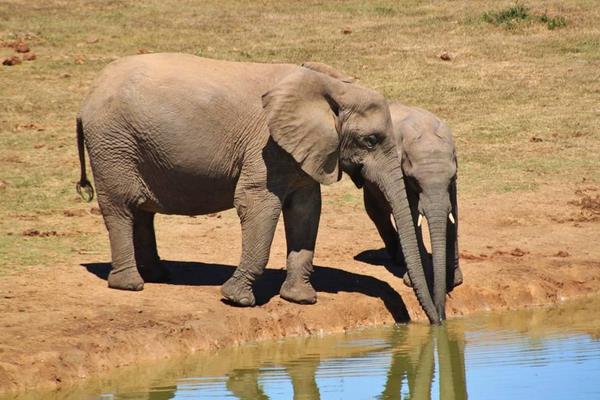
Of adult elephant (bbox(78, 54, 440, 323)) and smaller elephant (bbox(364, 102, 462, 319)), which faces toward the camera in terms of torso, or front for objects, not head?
the smaller elephant

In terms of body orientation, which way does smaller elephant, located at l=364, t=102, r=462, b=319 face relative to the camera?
toward the camera

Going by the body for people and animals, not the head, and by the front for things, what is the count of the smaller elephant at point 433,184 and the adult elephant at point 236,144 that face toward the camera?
1

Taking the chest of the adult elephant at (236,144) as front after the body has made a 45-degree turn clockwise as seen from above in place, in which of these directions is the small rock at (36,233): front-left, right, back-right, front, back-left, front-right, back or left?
back

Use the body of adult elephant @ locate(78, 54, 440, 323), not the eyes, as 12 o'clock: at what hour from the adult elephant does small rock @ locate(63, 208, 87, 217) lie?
The small rock is roughly at 8 o'clock from the adult elephant.

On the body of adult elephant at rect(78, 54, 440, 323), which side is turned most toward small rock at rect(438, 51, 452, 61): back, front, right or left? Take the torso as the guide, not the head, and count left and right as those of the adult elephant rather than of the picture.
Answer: left

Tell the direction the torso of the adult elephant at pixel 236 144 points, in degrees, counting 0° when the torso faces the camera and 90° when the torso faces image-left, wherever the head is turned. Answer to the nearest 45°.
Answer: approximately 270°

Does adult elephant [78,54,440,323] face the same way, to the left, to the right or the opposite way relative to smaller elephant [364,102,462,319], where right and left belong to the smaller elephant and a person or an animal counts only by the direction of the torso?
to the left

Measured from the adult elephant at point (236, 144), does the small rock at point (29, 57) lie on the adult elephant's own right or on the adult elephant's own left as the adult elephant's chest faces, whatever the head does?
on the adult elephant's own left

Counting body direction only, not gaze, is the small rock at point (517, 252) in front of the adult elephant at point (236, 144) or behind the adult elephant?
in front

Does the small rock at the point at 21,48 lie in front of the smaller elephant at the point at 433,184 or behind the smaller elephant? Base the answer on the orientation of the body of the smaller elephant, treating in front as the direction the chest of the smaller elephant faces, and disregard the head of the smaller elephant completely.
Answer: behind

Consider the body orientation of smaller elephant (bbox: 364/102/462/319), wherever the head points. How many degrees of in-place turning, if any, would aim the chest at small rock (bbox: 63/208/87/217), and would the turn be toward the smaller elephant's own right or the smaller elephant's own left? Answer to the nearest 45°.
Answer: approximately 135° to the smaller elephant's own right
